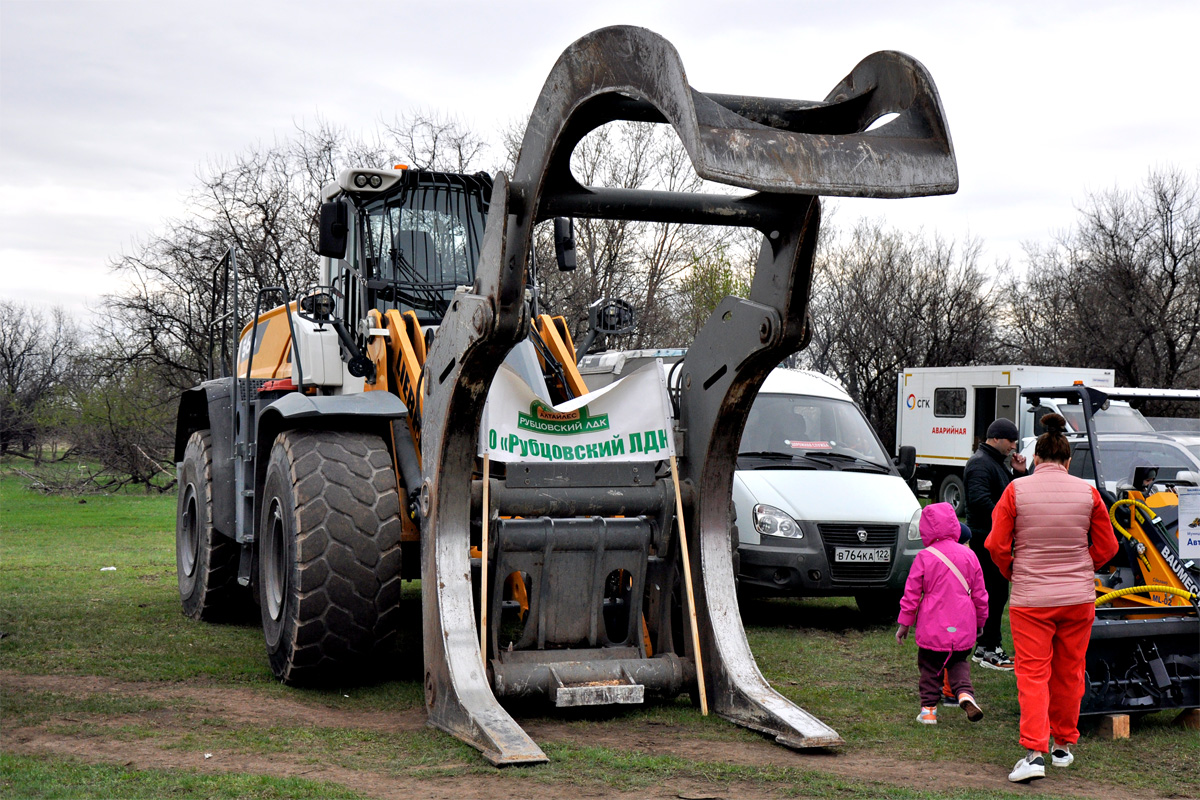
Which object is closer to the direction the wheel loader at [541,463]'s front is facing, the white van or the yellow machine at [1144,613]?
the yellow machine

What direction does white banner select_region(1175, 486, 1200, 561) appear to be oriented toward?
toward the camera

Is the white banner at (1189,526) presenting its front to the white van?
no

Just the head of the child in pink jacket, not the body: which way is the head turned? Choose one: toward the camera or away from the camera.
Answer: away from the camera

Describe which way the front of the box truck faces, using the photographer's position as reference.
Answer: facing the viewer and to the right of the viewer

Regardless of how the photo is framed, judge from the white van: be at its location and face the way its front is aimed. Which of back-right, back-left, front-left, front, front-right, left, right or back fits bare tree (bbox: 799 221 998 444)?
back-left

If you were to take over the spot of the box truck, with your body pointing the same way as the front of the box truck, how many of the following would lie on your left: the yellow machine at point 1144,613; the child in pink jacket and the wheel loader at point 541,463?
0

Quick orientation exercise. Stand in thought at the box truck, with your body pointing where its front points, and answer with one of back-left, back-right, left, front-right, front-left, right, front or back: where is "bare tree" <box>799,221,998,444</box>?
back-left

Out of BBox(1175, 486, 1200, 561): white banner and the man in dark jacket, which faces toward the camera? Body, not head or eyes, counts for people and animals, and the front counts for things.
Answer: the white banner

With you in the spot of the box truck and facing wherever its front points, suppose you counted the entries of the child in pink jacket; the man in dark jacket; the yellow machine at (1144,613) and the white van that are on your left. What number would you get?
0

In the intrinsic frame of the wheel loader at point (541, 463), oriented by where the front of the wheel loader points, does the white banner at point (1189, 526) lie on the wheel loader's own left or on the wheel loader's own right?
on the wheel loader's own left
